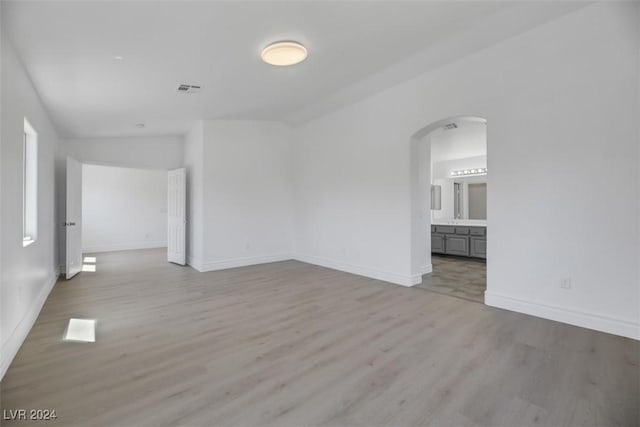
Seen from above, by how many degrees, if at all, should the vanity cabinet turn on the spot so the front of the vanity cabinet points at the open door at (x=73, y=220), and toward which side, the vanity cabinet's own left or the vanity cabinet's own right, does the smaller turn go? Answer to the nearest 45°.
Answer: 0° — it already faces it

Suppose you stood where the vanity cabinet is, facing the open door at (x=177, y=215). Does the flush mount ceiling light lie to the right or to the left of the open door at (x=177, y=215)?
left

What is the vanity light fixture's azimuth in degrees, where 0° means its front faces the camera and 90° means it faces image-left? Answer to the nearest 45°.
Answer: approximately 45°

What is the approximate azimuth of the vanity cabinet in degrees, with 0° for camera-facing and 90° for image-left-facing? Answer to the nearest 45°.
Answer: approximately 45°

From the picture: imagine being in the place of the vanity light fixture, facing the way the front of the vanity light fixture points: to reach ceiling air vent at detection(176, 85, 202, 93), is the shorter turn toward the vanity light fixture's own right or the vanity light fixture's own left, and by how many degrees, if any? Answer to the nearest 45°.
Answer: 0° — it already faces it
